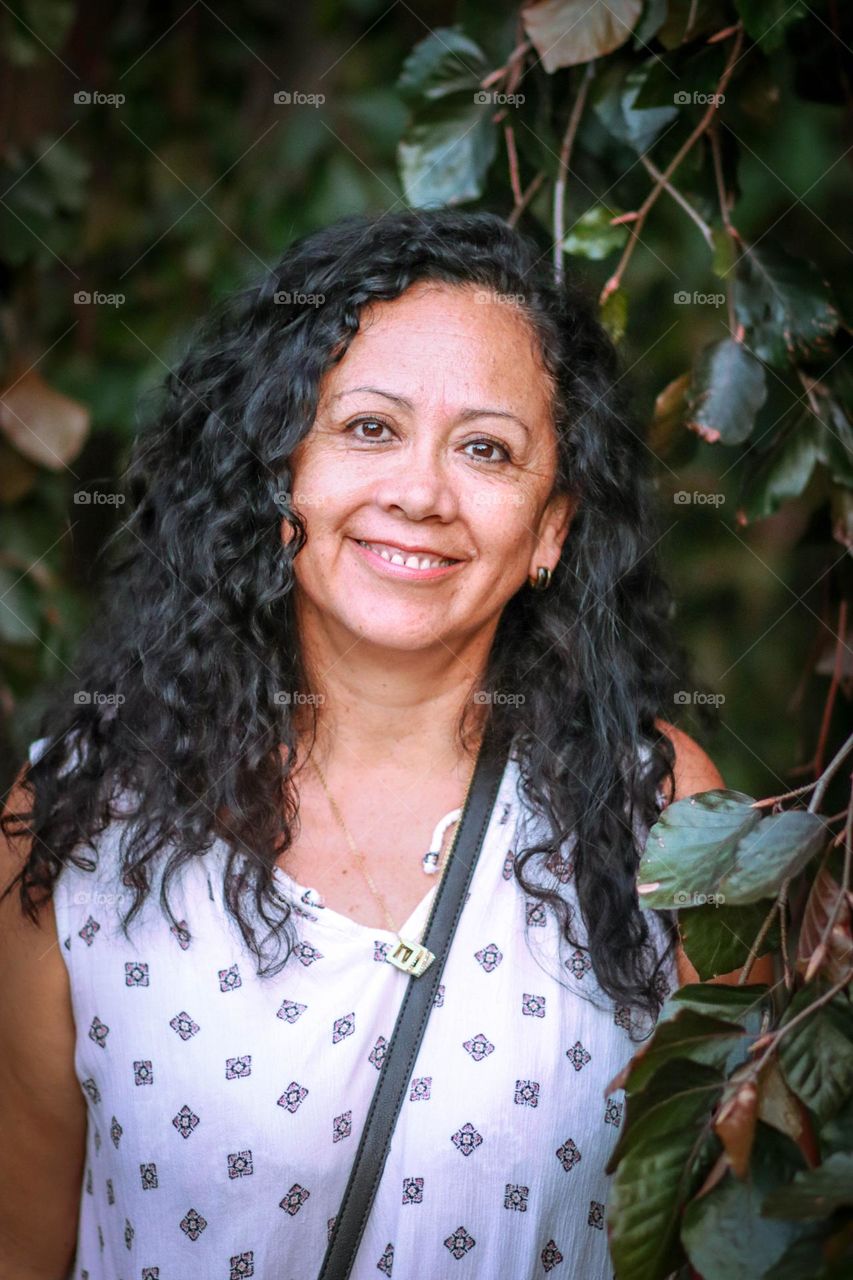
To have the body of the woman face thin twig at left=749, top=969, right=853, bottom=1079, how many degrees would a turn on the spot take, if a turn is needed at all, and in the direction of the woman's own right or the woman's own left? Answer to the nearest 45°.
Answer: approximately 45° to the woman's own left

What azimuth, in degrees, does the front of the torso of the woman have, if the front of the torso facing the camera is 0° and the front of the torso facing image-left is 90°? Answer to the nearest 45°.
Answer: approximately 0°
